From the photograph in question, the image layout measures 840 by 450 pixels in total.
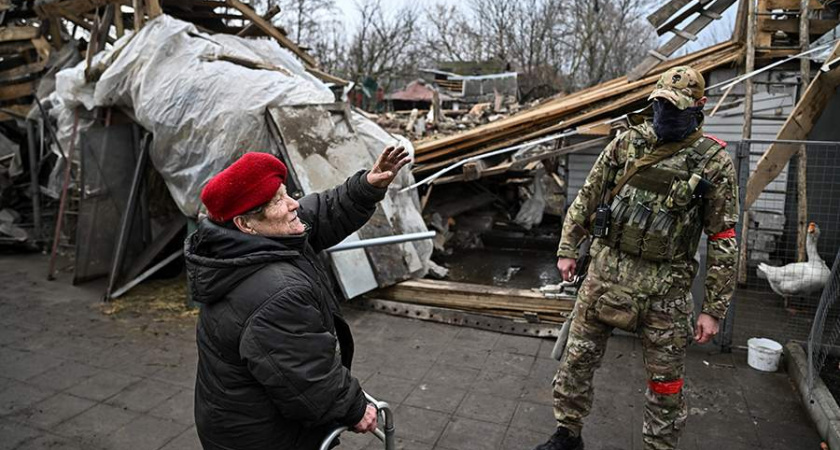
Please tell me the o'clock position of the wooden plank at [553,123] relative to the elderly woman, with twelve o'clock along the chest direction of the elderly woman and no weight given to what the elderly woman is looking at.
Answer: The wooden plank is roughly at 10 o'clock from the elderly woman.

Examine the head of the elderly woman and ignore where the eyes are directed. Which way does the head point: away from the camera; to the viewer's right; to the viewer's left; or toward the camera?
to the viewer's right

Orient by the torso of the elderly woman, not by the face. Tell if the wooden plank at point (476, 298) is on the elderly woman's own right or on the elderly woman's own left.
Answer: on the elderly woman's own left

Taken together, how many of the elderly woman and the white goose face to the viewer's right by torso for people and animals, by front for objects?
2

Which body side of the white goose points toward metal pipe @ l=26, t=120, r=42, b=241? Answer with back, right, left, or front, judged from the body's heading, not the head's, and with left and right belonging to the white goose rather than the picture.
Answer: back

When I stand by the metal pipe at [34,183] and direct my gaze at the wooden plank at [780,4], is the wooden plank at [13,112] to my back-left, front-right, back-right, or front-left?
back-left

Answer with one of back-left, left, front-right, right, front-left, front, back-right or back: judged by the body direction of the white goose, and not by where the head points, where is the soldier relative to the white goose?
right

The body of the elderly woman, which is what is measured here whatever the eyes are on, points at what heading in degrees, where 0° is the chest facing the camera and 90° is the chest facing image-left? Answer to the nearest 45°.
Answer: approximately 270°

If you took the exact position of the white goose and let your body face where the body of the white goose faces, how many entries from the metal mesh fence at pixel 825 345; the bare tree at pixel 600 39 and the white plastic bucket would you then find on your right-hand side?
2

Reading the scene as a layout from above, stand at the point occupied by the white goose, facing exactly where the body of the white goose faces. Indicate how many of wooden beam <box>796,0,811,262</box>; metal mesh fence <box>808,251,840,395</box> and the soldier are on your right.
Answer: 2

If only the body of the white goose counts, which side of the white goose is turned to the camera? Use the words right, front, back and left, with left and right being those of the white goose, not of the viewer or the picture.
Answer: right

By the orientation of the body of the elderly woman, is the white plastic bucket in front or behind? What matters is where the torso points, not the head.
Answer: in front
